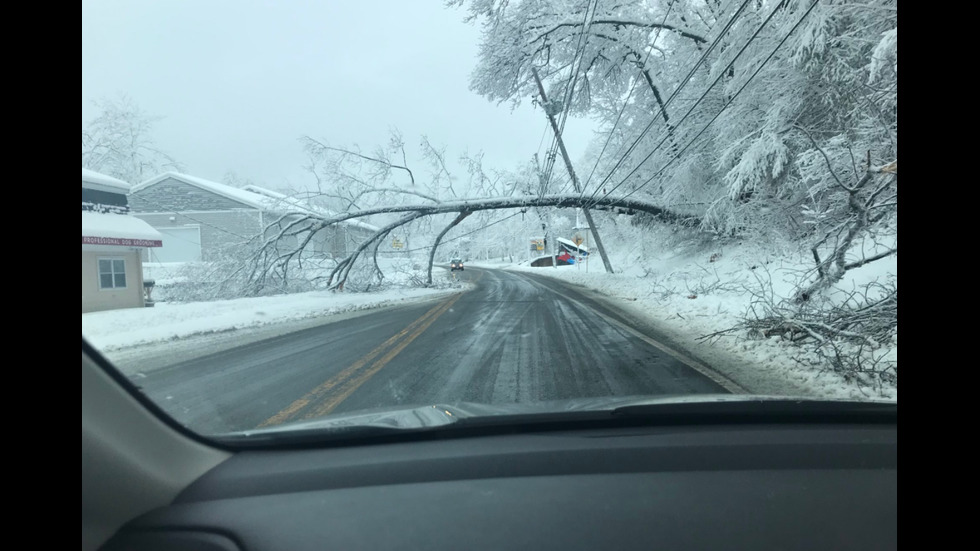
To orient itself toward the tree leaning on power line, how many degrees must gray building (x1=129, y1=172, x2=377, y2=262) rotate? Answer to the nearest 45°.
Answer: approximately 45° to its left

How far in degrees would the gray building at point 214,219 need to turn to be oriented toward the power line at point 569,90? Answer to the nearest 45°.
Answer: approximately 45° to its left
